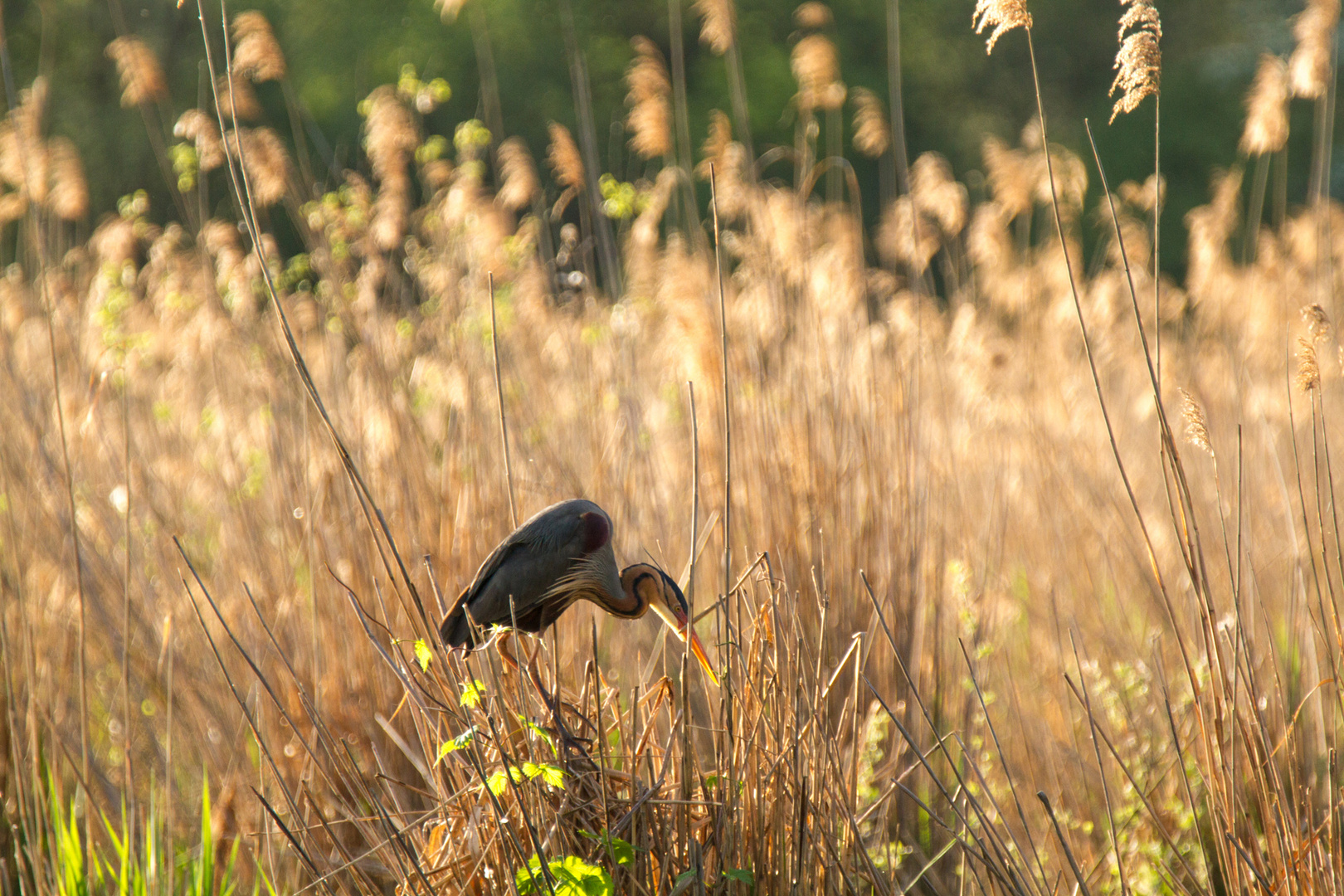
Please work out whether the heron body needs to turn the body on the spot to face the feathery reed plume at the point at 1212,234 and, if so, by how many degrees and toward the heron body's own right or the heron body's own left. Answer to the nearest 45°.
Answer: approximately 45° to the heron body's own left

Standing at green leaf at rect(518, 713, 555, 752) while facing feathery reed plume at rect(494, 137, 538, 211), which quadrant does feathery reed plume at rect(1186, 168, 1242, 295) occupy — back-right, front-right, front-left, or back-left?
front-right

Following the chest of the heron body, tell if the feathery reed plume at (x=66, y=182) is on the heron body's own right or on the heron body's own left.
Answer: on the heron body's own left

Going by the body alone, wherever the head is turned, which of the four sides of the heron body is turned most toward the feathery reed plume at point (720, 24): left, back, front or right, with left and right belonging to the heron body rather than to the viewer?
left

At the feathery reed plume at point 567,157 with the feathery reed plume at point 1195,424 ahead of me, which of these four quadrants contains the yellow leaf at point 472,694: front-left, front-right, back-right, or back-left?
front-right

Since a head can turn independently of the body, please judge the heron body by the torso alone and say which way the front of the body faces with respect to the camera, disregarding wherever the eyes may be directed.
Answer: to the viewer's right

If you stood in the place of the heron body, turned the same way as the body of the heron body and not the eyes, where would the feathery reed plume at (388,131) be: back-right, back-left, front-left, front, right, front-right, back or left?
left

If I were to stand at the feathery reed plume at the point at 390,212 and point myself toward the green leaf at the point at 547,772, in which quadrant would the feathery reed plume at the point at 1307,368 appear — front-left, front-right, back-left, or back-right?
front-left

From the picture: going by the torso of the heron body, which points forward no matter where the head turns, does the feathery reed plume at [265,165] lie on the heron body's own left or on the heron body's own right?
on the heron body's own left
